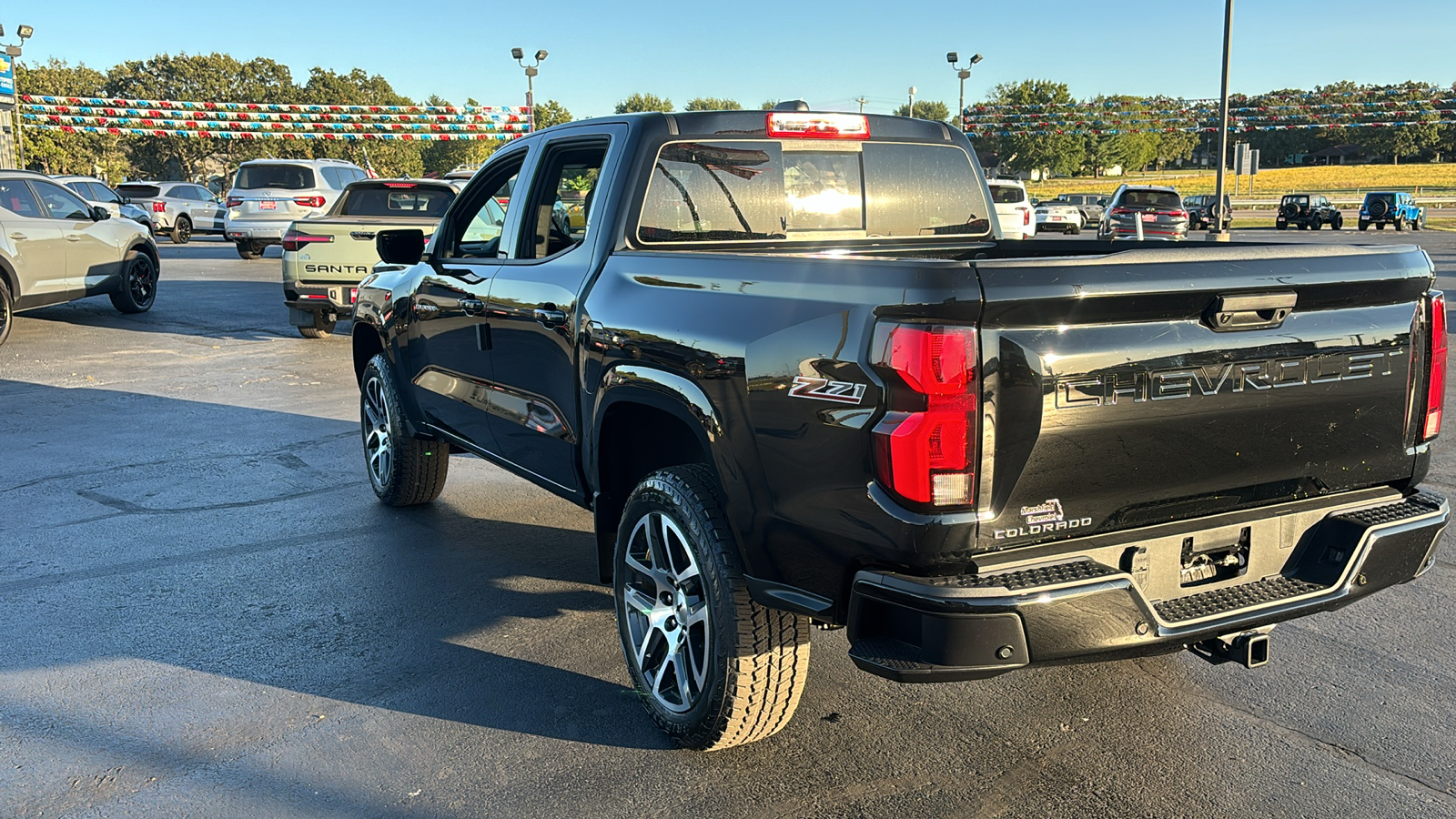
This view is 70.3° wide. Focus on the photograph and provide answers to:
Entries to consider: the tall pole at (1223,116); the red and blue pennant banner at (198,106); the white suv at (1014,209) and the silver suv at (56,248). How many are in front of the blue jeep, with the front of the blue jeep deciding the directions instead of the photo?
0

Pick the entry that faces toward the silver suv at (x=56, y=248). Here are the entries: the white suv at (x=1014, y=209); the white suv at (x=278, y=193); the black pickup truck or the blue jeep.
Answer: the black pickup truck

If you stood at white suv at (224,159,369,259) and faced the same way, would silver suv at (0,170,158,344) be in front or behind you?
behind

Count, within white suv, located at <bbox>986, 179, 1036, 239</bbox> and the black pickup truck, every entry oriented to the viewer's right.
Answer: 0

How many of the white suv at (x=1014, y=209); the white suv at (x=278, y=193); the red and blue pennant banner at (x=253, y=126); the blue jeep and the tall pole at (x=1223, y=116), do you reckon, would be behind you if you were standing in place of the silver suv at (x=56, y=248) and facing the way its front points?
0

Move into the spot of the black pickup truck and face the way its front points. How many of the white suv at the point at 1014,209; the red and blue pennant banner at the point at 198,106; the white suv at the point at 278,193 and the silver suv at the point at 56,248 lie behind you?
0

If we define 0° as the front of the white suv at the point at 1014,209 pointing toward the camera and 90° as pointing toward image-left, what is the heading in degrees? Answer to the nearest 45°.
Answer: approximately 180°

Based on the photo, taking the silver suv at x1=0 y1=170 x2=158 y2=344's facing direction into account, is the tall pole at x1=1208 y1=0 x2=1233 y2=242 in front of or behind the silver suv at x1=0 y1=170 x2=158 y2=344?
in front

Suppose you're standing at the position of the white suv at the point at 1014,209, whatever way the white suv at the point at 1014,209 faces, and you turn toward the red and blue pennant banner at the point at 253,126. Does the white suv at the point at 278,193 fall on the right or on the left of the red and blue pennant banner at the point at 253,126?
left

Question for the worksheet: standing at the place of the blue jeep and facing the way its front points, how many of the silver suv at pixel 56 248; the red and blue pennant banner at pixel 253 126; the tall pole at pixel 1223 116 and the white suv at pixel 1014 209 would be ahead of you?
0

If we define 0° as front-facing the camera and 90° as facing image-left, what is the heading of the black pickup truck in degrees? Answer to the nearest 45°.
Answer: approximately 135°

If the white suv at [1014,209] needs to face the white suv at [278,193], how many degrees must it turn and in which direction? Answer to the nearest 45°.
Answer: approximately 135° to its left

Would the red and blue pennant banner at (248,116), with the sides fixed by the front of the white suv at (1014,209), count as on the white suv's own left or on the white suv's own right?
on the white suv's own left

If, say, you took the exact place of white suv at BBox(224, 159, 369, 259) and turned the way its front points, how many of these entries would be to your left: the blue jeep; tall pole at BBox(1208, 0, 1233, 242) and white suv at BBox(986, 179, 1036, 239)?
0

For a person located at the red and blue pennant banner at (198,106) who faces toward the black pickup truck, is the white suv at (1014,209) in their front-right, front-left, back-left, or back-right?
front-left

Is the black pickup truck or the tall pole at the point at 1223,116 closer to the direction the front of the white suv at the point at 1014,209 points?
the tall pole

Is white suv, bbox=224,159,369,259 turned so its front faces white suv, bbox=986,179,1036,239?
no
